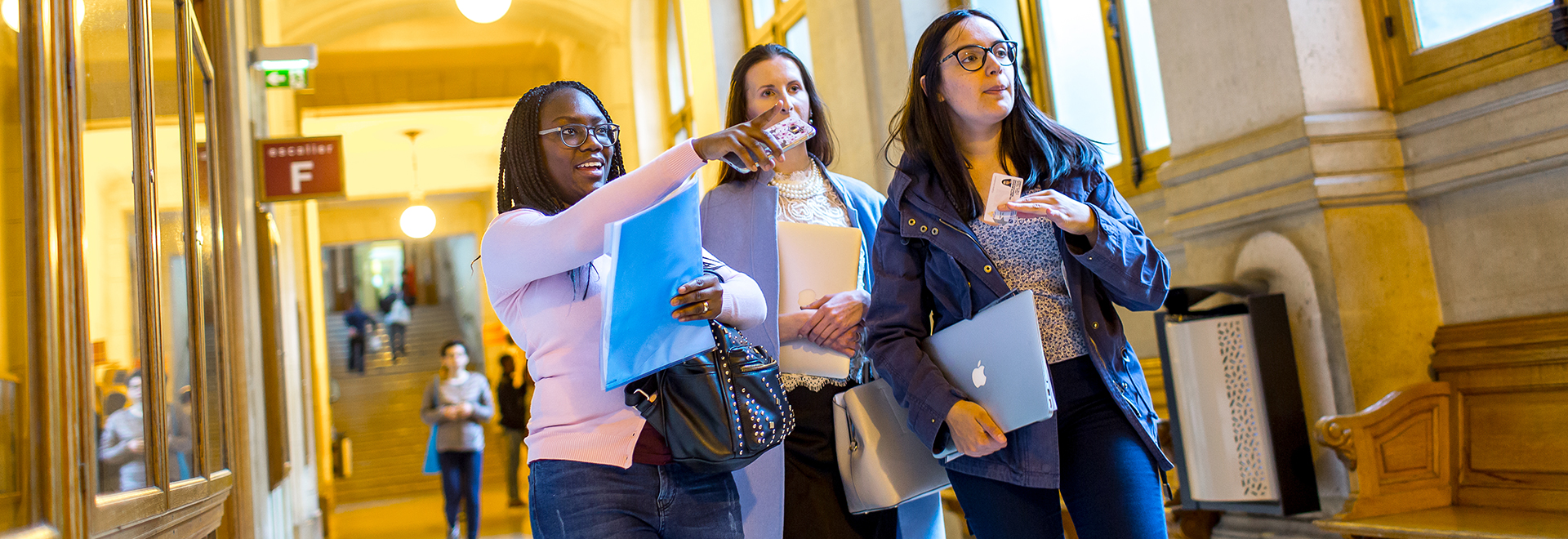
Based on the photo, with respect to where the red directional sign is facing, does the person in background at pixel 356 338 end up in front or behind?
behind

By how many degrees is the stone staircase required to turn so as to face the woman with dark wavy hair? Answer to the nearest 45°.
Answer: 0° — it already faces them

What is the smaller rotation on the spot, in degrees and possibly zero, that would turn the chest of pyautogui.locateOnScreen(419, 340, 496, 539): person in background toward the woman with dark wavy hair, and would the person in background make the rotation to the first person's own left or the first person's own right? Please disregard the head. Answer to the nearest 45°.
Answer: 0° — they already face them

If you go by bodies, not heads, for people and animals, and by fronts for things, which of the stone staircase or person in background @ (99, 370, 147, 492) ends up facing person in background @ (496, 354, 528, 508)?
the stone staircase

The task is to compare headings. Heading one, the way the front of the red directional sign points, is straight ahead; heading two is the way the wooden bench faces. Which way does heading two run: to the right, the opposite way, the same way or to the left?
to the right

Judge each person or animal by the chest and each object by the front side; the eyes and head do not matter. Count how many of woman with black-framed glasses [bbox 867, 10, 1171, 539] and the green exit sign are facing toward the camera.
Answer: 2

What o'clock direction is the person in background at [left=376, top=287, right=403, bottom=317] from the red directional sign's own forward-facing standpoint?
The person in background is roughly at 6 o'clock from the red directional sign.

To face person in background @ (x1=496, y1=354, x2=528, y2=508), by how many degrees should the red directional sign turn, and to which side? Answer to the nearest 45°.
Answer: approximately 135° to its left

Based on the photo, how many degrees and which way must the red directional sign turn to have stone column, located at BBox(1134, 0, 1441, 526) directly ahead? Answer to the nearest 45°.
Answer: approximately 45° to its left
